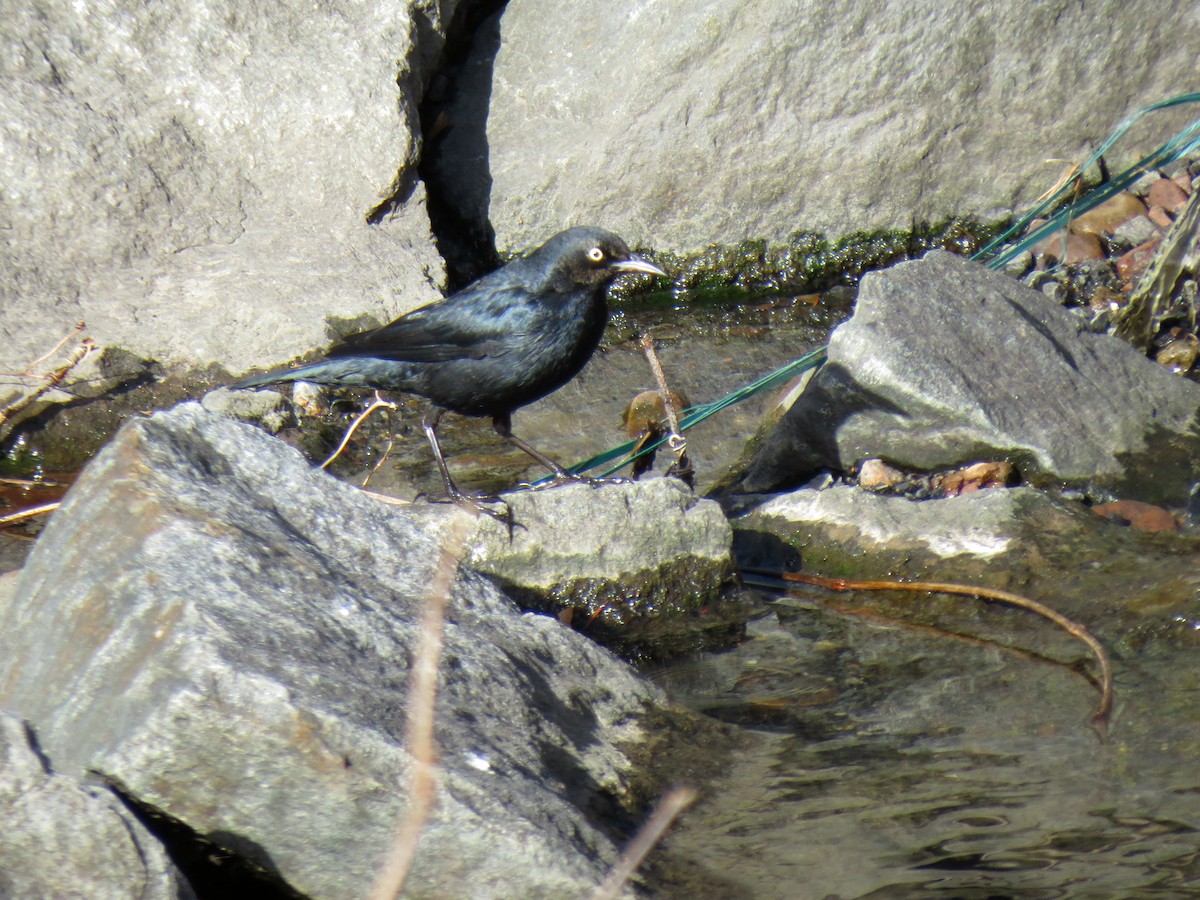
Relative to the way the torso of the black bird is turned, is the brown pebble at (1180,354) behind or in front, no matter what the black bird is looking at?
in front

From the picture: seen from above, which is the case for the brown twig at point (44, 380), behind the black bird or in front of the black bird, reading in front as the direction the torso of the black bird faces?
behind

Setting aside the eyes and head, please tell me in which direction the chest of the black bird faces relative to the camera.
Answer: to the viewer's right

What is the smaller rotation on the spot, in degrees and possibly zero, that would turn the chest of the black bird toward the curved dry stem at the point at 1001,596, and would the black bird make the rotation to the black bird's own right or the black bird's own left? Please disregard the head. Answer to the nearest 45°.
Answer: approximately 45° to the black bird's own right

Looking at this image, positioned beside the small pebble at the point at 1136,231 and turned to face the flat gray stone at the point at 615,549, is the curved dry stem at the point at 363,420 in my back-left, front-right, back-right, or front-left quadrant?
front-right

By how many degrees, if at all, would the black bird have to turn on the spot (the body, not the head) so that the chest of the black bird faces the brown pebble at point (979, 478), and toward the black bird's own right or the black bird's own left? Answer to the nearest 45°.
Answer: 0° — it already faces it

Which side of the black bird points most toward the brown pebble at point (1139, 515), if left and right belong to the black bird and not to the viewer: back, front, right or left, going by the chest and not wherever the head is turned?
front

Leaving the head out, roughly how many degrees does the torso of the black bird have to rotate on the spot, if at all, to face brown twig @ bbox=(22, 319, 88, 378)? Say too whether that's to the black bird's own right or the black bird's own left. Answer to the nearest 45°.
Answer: approximately 135° to the black bird's own left
